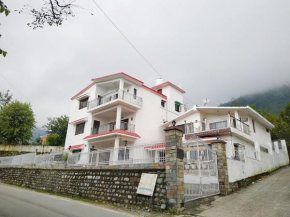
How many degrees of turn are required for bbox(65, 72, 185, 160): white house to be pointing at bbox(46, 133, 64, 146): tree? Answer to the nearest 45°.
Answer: approximately 90° to its right

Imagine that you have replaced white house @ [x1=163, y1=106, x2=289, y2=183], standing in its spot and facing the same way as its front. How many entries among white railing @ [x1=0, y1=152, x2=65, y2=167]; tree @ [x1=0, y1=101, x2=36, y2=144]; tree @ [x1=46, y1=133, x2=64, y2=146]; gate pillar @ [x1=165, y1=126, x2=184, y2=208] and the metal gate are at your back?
0

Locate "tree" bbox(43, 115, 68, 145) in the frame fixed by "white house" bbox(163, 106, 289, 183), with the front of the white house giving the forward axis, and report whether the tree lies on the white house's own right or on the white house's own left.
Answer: on the white house's own right

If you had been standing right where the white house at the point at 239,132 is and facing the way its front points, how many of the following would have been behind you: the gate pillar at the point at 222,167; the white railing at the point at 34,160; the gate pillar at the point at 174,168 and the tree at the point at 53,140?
0

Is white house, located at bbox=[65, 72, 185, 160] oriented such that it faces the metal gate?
no

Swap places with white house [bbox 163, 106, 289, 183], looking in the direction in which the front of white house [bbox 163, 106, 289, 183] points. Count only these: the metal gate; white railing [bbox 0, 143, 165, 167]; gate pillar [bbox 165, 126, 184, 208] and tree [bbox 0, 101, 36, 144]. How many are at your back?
0

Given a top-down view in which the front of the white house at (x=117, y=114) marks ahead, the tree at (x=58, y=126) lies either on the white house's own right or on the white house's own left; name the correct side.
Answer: on the white house's own right

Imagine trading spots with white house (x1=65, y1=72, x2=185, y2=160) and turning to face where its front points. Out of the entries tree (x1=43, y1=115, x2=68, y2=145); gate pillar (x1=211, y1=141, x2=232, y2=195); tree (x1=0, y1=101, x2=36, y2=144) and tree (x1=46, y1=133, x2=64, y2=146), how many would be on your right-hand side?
3

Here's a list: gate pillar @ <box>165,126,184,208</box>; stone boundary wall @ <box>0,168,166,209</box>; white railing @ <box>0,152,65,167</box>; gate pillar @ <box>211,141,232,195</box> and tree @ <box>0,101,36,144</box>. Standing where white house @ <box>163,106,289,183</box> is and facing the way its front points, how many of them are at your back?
0

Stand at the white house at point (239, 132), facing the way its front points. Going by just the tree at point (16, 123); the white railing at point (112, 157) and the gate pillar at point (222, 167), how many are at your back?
0

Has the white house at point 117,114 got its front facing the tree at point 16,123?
no

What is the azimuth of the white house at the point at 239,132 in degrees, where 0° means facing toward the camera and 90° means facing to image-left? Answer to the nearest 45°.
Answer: approximately 45°

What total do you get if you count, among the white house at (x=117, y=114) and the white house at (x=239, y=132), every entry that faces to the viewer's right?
0

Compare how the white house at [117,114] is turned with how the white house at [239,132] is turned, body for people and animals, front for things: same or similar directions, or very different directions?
same or similar directions

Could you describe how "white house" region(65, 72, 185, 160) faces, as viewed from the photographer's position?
facing the viewer and to the left of the viewer

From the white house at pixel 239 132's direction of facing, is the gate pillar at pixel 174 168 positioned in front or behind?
in front
